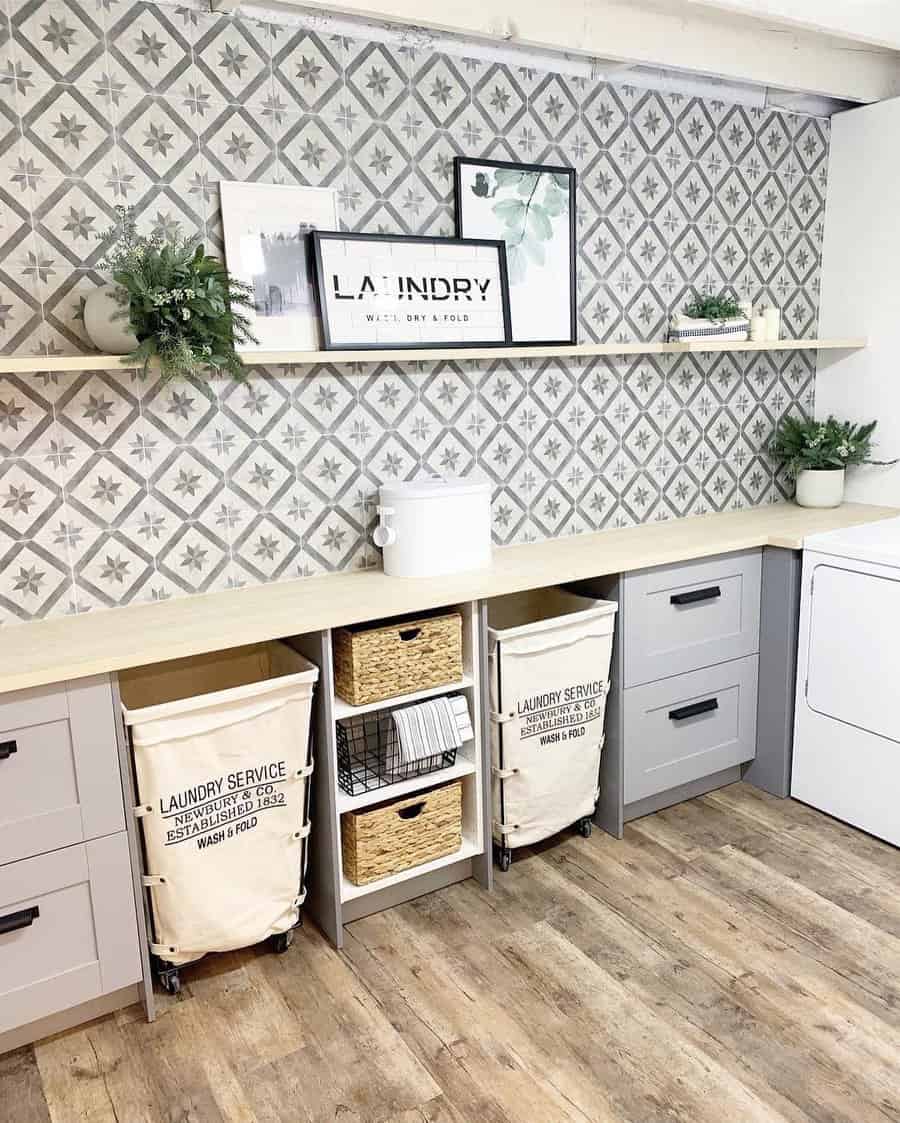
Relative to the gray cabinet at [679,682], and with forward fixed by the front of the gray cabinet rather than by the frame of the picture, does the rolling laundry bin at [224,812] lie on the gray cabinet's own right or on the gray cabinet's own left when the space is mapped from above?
on the gray cabinet's own right

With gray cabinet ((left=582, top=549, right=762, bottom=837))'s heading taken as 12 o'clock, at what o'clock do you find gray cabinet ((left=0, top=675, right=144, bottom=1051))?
gray cabinet ((left=0, top=675, right=144, bottom=1051)) is roughly at 3 o'clock from gray cabinet ((left=582, top=549, right=762, bottom=837)).

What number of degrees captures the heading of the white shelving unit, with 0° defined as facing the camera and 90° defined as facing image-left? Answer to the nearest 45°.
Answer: approximately 315°

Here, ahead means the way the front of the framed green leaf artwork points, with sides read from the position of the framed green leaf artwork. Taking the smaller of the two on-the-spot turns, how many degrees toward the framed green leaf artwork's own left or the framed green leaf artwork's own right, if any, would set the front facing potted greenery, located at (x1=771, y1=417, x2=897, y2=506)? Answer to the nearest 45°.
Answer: approximately 90° to the framed green leaf artwork's own left
